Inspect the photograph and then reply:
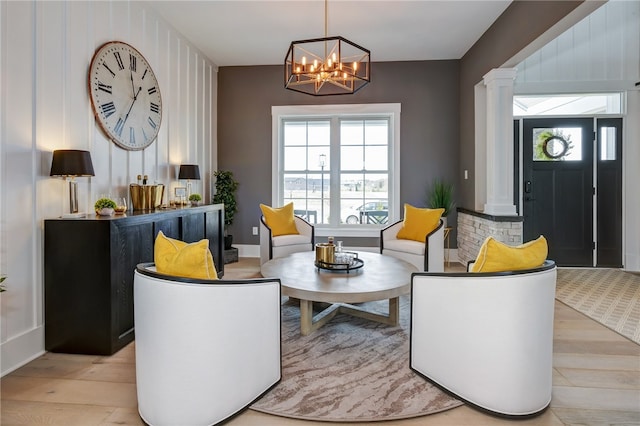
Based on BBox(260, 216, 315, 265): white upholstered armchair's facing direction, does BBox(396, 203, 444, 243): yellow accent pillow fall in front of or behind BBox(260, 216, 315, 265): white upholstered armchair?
in front

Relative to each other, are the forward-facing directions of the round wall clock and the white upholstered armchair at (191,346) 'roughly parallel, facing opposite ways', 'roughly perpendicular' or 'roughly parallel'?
roughly perpendicular

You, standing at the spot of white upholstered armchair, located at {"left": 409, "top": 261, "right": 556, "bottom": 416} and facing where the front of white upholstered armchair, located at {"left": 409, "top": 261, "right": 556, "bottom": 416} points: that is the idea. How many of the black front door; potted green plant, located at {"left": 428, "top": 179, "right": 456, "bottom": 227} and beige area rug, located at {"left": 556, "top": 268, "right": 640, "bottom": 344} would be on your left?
0

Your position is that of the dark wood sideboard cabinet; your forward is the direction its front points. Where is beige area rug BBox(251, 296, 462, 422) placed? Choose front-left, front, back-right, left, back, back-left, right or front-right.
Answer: front

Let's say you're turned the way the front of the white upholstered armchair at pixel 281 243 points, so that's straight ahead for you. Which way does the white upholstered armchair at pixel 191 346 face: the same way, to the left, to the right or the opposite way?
to the left

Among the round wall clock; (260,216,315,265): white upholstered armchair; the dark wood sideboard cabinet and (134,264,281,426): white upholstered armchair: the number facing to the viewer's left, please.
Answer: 0

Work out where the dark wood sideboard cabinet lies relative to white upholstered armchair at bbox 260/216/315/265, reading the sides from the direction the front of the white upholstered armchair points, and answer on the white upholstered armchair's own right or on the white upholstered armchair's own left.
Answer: on the white upholstered armchair's own right

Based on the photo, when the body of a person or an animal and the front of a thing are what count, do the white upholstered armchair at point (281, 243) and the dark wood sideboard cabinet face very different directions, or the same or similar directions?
same or similar directions

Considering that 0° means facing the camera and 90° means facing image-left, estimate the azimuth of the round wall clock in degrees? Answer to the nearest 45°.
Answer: approximately 315°

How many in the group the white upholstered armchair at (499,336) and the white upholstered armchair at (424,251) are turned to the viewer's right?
0

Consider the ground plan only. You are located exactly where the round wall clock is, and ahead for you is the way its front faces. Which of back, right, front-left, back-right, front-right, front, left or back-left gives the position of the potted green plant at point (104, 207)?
front-right

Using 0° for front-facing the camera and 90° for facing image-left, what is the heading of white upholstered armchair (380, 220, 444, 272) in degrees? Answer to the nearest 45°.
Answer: approximately 45°

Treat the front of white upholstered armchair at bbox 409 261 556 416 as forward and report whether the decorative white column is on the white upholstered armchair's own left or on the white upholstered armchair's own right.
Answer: on the white upholstered armchair's own right
